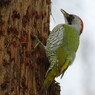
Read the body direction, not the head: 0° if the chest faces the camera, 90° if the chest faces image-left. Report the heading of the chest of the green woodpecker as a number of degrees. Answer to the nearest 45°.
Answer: approximately 90°
